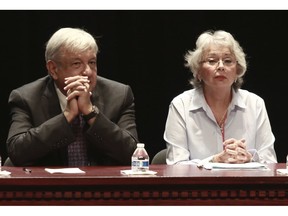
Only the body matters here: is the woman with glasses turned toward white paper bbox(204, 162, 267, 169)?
yes

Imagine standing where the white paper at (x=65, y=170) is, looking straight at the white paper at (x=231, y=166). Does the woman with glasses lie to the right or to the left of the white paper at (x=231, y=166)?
left

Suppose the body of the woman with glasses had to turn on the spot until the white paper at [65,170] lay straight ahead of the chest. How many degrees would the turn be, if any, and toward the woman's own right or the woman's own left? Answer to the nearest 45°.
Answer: approximately 45° to the woman's own right

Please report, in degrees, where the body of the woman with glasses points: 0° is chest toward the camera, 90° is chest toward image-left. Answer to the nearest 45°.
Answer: approximately 0°
